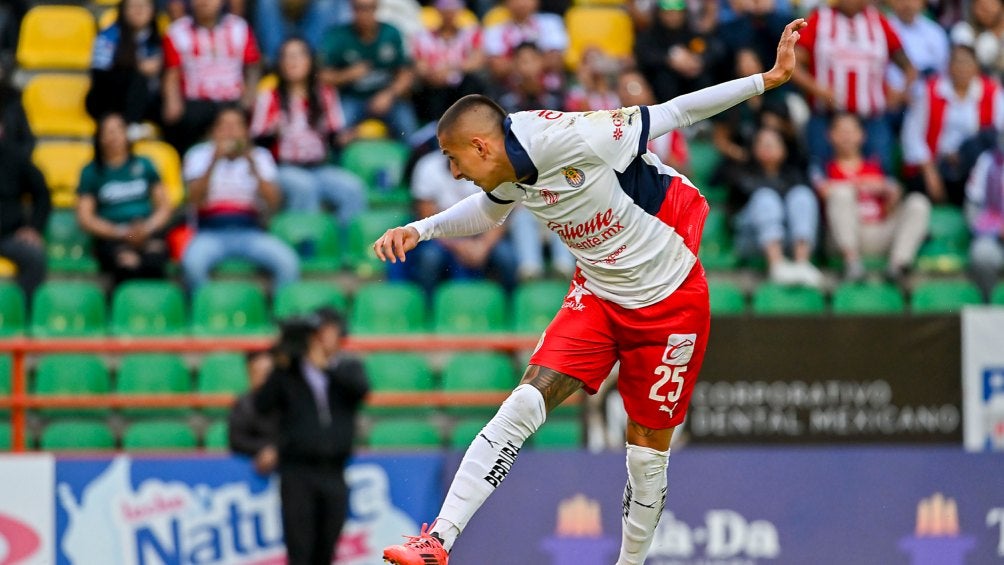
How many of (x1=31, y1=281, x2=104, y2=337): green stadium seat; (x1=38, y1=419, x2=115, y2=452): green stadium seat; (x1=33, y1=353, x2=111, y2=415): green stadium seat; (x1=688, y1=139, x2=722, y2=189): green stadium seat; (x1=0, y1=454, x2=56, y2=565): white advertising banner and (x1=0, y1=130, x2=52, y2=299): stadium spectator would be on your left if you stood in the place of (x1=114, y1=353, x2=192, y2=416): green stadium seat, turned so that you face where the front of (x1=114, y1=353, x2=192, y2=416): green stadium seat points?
1

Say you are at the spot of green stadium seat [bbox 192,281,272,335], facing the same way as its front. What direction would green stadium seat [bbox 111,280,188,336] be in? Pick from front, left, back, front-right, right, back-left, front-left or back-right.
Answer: right

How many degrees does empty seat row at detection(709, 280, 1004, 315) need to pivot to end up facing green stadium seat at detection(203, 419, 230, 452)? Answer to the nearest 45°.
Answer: approximately 45° to its right

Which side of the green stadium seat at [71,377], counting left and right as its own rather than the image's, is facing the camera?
front

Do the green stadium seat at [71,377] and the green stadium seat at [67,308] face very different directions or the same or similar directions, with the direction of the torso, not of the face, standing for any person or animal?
same or similar directions

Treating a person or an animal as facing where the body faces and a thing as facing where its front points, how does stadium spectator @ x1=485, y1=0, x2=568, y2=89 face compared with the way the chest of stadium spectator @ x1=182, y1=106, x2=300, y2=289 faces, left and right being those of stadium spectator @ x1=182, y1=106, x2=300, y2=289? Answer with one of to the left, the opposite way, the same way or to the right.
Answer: the same way

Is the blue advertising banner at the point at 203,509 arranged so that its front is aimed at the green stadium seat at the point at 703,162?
no

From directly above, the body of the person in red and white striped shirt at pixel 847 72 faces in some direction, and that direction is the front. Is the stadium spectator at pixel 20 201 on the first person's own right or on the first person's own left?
on the first person's own right

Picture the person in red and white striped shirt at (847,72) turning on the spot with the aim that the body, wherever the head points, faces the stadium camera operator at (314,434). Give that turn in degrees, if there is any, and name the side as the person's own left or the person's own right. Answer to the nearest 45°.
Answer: approximately 45° to the person's own right

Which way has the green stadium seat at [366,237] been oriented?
toward the camera

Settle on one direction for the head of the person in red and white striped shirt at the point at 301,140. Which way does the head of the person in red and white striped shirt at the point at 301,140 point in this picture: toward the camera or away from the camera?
toward the camera

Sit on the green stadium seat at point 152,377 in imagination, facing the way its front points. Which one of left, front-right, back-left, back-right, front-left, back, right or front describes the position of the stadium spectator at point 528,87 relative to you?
left

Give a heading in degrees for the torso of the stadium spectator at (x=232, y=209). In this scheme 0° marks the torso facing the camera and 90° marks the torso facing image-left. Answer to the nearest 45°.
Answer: approximately 0°

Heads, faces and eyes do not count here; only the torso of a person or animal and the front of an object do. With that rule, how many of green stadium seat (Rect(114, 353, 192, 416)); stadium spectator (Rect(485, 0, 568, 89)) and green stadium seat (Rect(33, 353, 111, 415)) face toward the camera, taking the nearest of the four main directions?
3

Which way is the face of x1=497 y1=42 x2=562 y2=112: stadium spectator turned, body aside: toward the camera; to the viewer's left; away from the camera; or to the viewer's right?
toward the camera

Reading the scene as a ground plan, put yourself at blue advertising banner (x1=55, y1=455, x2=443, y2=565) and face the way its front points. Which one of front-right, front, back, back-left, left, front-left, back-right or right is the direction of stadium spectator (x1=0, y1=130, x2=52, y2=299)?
back-right

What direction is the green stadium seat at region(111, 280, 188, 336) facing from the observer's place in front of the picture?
facing the viewer

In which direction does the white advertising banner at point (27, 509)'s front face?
toward the camera

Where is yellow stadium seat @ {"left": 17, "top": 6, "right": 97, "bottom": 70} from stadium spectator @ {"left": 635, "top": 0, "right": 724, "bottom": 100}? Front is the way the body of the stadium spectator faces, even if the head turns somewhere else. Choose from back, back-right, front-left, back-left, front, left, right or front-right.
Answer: right
